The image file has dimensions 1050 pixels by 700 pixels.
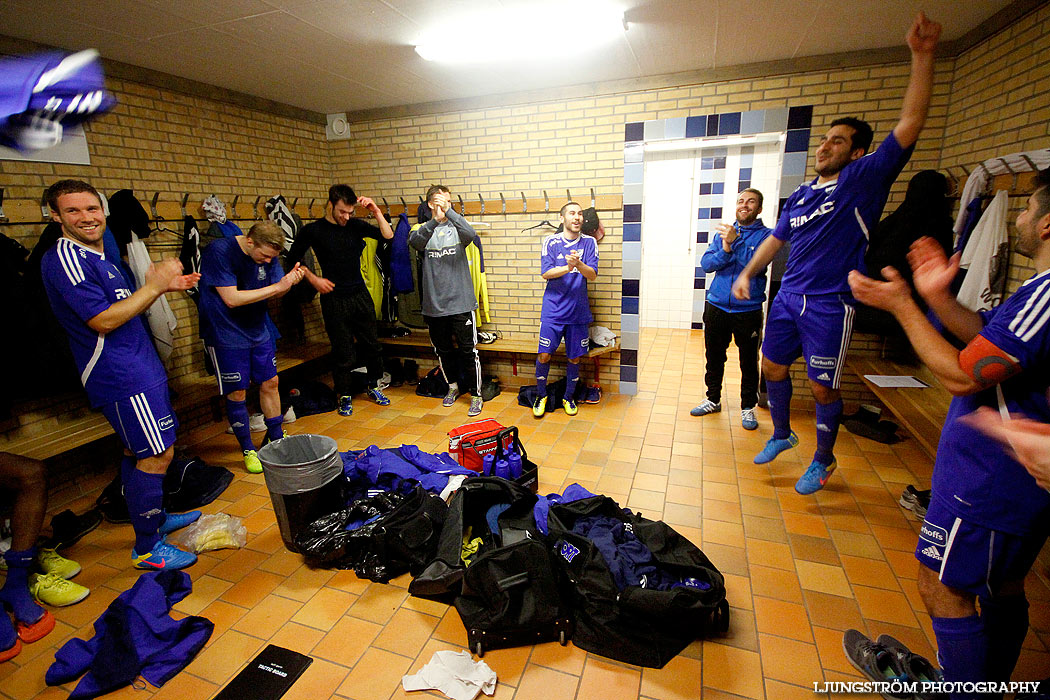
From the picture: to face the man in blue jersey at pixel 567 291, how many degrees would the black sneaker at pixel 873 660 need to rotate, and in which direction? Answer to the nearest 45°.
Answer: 0° — it already faces them

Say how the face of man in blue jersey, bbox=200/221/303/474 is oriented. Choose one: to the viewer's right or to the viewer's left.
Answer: to the viewer's right

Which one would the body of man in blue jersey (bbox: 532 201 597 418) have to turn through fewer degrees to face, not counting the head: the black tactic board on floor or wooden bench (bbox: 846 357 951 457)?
the black tactic board on floor

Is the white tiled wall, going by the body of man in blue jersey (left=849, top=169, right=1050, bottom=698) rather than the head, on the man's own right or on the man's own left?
on the man's own right

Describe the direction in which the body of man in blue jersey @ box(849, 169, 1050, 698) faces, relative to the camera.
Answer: to the viewer's left

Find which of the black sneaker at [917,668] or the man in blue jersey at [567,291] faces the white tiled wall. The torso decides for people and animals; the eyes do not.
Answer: the black sneaker

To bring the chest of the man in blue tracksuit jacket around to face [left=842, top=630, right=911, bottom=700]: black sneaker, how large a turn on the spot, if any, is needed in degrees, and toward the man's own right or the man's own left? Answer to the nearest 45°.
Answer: approximately 45° to the man's own left

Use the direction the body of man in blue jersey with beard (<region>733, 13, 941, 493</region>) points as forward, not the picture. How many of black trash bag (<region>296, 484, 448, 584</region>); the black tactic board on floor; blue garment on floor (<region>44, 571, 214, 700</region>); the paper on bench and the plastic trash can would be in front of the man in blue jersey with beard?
4
